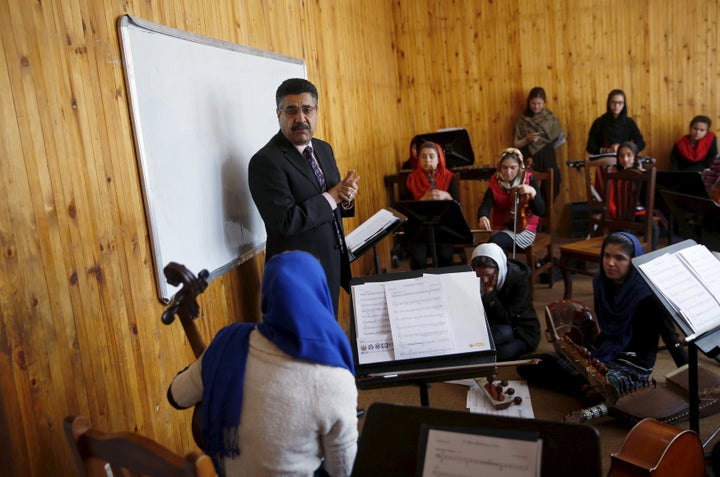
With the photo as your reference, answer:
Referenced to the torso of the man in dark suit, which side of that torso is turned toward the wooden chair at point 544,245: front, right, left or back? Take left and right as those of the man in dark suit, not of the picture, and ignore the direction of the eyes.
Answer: left

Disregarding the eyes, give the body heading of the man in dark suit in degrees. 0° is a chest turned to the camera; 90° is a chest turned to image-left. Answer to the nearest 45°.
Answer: approximately 315°

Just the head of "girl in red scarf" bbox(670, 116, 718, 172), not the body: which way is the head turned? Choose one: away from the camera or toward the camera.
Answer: toward the camera

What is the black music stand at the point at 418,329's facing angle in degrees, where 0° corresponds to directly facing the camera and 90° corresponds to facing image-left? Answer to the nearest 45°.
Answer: approximately 0°

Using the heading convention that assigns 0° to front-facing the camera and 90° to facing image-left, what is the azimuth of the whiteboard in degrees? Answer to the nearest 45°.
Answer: approximately 315°

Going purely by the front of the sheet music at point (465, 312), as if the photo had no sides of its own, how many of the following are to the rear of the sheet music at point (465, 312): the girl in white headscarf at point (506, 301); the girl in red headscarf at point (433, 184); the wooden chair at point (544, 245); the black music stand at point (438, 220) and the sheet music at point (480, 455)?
4

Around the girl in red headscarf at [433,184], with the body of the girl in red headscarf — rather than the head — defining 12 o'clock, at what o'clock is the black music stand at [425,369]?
The black music stand is roughly at 12 o'clock from the girl in red headscarf.

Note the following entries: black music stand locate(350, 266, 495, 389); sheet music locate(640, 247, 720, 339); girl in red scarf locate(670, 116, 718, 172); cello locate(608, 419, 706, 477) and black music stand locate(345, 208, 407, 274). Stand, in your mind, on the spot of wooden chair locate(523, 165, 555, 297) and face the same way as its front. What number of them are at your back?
1

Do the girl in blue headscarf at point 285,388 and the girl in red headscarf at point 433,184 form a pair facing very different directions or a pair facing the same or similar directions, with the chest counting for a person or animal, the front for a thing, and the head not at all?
very different directions

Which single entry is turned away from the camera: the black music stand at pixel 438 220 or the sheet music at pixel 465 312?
the black music stand

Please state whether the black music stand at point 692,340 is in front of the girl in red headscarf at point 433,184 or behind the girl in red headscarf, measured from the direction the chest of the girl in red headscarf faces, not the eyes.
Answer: in front

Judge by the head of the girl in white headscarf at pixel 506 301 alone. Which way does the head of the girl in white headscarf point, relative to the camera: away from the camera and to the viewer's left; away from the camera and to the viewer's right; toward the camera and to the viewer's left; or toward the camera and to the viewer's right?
toward the camera and to the viewer's left

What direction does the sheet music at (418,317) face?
toward the camera

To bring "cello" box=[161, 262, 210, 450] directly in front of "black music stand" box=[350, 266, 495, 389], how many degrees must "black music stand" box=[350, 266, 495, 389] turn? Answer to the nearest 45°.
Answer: approximately 45° to its right

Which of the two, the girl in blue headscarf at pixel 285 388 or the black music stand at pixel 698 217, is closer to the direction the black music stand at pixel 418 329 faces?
the girl in blue headscarf

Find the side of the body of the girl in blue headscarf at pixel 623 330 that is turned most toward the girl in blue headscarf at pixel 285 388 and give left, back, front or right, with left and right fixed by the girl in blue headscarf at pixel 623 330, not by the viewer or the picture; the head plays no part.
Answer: front

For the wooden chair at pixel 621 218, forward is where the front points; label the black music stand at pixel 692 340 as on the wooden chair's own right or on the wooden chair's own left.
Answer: on the wooden chair's own left

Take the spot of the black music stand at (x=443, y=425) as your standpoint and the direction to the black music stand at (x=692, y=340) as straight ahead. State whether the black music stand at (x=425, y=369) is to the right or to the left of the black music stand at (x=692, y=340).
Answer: left

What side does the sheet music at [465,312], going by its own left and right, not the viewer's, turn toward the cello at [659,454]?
front

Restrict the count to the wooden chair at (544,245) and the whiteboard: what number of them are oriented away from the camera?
0
